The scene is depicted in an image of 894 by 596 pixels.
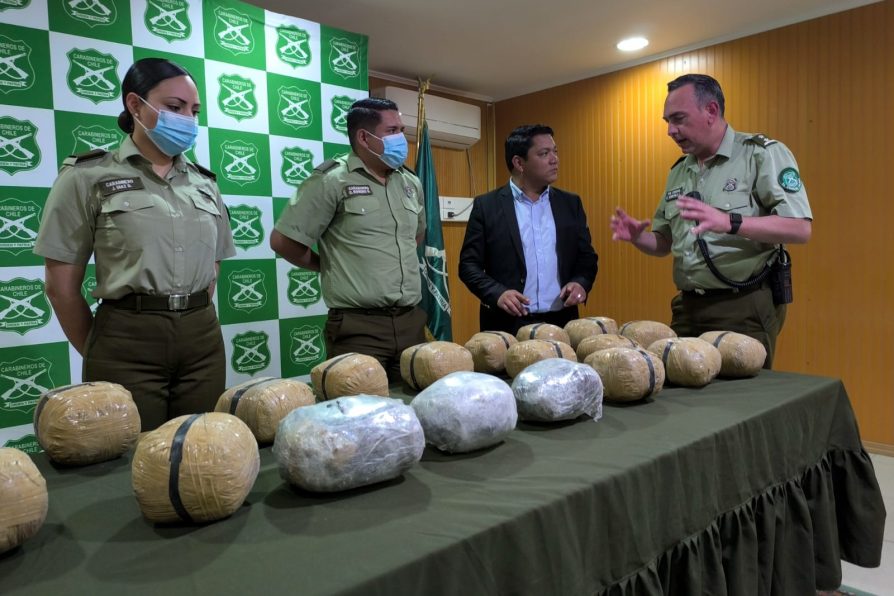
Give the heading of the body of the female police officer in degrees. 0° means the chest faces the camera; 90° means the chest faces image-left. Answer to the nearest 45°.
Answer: approximately 315°

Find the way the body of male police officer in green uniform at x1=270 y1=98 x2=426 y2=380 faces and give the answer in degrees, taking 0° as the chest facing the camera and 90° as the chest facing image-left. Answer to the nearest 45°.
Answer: approximately 315°

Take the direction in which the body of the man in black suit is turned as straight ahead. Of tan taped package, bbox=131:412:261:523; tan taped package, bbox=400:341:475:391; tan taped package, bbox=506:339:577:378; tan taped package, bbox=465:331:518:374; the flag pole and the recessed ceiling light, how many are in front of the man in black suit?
4

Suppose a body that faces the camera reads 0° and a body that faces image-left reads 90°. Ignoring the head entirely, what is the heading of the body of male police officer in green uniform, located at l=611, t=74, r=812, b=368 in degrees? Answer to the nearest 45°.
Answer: approximately 45°

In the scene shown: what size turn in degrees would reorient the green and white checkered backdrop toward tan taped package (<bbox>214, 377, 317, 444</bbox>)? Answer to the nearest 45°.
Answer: approximately 45° to its right

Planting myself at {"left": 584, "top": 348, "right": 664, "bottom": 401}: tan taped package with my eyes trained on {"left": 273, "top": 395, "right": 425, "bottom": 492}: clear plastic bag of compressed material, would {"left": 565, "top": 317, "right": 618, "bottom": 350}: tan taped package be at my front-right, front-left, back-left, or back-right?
back-right

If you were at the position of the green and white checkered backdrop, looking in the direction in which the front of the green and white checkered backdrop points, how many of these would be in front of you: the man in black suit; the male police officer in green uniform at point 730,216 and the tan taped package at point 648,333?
3

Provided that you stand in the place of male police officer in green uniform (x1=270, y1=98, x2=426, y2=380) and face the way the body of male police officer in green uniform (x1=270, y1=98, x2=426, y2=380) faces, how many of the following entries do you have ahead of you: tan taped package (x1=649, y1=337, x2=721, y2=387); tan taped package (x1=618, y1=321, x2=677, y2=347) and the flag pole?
2

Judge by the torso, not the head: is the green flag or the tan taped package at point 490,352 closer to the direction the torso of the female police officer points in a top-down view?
the tan taped package

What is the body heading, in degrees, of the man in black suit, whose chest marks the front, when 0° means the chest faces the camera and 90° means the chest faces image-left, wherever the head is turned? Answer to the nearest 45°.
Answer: approximately 0°

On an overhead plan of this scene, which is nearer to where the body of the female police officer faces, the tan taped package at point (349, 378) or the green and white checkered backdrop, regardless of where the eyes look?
the tan taped package

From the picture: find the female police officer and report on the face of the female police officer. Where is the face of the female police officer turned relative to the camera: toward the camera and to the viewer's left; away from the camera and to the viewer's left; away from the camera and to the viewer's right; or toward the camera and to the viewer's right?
toward the camera and to the viewer's right

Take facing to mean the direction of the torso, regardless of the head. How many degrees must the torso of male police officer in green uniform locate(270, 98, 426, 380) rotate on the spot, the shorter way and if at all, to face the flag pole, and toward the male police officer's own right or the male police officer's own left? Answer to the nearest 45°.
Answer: approximately 135° to the male police officer's own left
